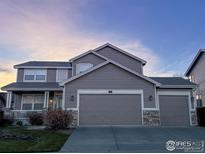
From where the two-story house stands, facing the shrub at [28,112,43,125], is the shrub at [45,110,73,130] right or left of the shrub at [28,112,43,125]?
left

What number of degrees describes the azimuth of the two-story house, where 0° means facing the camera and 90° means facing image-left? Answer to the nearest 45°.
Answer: approximately 0°

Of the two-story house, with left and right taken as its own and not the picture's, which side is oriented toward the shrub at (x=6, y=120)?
right

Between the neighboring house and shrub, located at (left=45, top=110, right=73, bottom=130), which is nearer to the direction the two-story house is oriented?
the shrub

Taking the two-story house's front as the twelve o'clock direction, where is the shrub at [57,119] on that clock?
The shrub is roughly at 2 o'clock from the two-story house.

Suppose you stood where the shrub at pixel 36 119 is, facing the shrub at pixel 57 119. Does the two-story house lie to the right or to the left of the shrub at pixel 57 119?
left

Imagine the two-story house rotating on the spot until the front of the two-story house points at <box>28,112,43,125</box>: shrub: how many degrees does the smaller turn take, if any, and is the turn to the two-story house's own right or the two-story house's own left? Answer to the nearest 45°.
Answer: approximately 90° to the two-story house's own right
